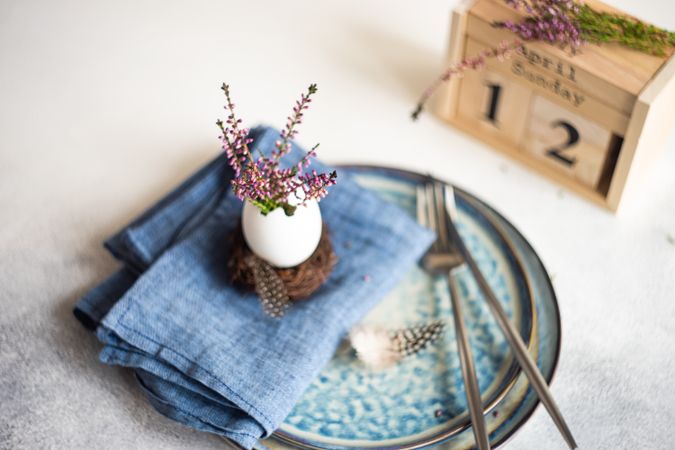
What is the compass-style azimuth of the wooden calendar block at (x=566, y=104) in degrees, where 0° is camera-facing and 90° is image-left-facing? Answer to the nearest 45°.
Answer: approximately 45°

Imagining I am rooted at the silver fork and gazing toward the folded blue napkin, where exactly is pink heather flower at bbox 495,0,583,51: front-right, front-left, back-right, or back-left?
back-right
